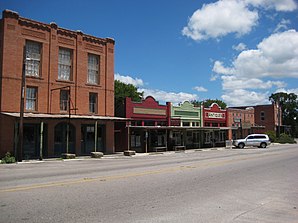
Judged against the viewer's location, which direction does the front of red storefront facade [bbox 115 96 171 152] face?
facing the viewer and to the right of the viewer

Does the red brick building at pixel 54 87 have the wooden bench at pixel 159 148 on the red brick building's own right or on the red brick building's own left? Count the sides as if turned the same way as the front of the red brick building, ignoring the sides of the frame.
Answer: on the red brick building's own left

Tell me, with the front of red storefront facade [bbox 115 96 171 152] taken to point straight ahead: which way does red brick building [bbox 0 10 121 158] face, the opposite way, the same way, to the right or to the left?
the same way

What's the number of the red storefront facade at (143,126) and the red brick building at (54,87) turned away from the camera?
0

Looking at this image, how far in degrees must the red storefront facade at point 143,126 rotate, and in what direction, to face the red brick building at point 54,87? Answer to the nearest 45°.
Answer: approximately 90° to its right

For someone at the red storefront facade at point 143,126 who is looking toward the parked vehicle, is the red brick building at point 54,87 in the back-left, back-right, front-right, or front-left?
back-right

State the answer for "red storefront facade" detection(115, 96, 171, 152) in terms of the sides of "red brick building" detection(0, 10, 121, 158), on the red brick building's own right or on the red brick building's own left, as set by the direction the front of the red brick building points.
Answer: on the red brick building's own left

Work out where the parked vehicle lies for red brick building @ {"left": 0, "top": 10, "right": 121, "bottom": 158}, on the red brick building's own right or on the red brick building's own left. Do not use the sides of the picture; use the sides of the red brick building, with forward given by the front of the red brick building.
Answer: on the red brick building's own left
